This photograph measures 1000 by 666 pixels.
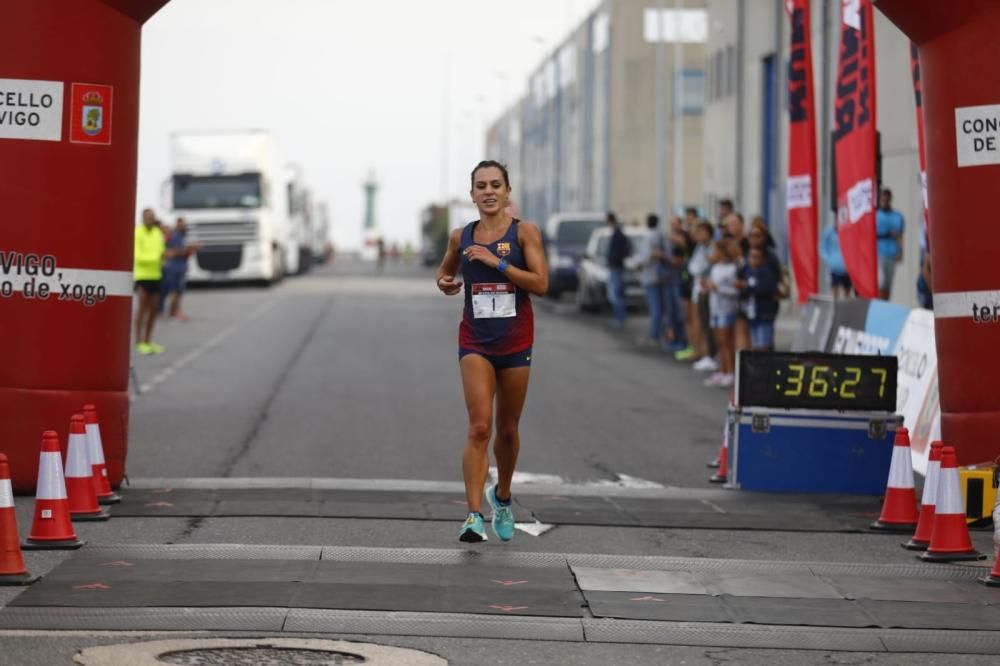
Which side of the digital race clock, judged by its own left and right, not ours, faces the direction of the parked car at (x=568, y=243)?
back

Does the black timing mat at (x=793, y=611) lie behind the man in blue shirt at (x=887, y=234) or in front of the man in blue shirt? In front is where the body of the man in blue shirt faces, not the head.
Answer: in front

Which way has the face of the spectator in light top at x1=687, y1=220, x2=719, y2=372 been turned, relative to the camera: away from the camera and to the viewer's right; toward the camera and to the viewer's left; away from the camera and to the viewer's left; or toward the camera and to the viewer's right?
toward the camera and to the viewer's left

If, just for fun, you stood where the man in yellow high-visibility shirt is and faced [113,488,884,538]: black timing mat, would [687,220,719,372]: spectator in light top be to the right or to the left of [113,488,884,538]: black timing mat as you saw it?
left

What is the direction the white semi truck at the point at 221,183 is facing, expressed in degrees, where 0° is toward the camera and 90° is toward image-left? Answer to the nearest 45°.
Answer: approximately 0°

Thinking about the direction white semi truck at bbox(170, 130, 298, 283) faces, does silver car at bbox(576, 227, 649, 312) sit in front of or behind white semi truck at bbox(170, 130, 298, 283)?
in front
